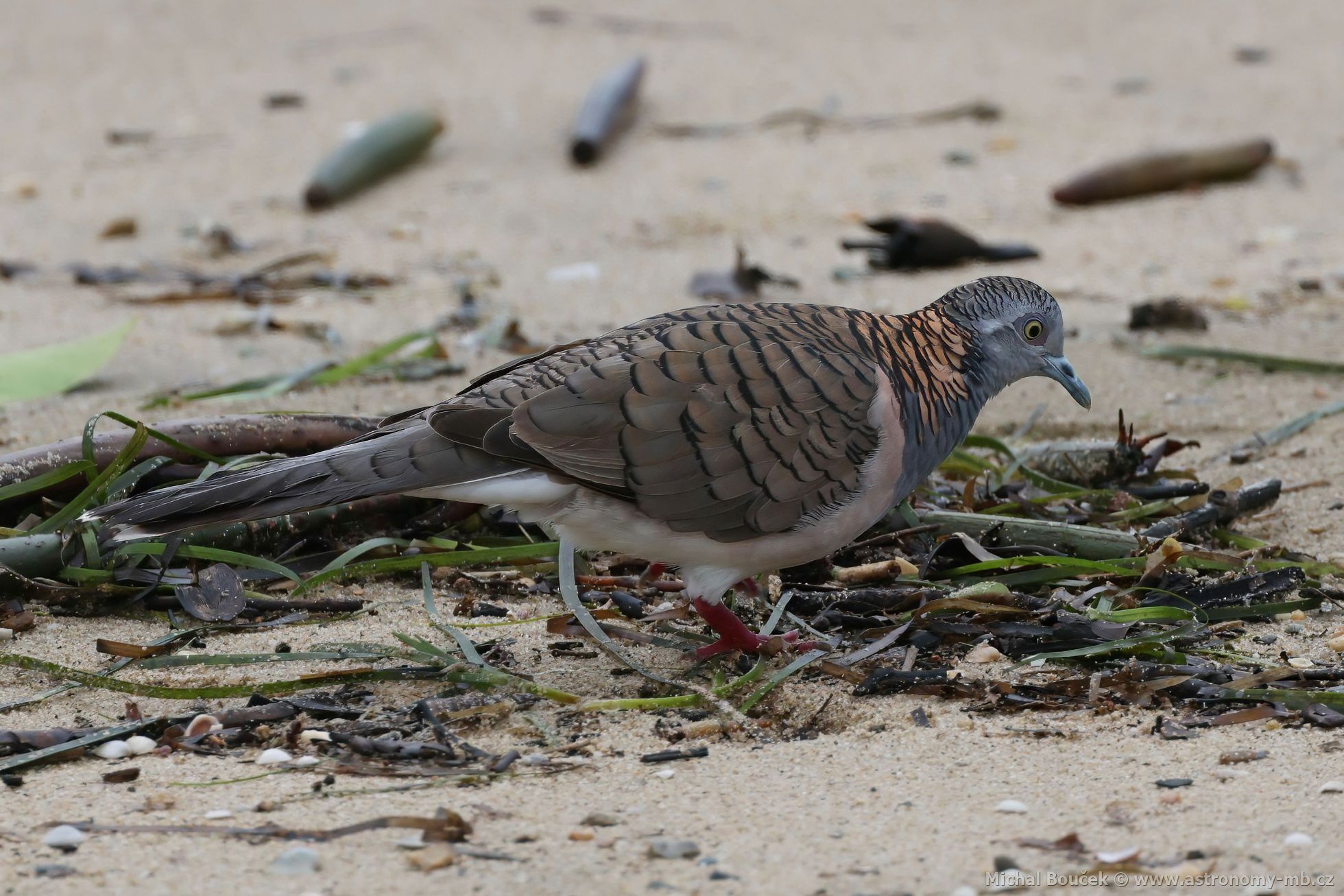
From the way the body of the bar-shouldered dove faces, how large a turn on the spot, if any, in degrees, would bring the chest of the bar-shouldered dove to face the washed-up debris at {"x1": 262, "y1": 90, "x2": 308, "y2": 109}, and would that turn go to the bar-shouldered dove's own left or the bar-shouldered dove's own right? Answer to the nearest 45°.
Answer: approximately 90° to the bar-shouldered dove's own left

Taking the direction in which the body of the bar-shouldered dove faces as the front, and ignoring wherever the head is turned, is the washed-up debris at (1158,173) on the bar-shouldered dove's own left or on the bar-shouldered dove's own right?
on the bar-shouldered dove's own left

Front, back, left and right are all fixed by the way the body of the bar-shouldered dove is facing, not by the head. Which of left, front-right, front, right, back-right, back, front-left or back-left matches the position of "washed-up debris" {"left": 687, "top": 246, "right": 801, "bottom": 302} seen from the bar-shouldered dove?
left

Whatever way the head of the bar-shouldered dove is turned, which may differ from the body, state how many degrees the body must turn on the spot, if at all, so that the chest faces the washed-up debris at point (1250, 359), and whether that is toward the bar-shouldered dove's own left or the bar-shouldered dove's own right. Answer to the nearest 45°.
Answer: approximately 45° to the bar-shouldered dove's own left

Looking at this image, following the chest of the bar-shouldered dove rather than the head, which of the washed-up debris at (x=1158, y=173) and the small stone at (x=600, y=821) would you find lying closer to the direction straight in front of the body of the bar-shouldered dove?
the washed-up debris

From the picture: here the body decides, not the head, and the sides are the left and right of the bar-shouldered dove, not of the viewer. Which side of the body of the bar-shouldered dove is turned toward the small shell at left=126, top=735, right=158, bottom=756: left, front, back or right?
back

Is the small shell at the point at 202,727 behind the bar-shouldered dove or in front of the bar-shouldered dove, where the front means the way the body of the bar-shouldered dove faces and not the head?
behind

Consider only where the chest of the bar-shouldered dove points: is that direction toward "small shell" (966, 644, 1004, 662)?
yes

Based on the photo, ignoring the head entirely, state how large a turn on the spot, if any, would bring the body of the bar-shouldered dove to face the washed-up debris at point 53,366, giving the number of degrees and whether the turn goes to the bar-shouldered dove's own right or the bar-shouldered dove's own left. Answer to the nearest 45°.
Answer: approximately 135° to the bar-shouldered dove's own left

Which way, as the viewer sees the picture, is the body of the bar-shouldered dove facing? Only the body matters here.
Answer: to the viewer's right
